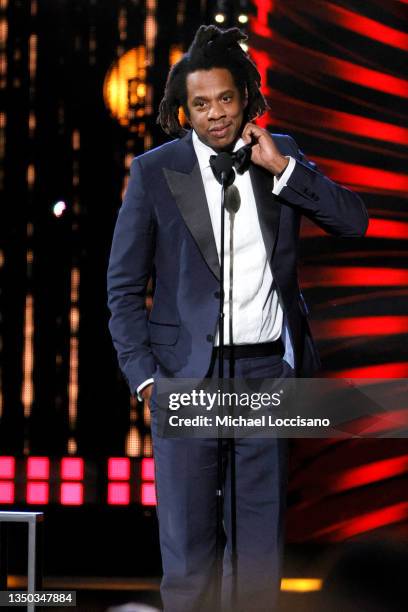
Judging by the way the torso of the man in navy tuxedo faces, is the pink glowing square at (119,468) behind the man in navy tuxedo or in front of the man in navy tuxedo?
behind

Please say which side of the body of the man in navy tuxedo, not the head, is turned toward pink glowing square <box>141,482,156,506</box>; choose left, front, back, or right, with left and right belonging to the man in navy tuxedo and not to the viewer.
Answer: back

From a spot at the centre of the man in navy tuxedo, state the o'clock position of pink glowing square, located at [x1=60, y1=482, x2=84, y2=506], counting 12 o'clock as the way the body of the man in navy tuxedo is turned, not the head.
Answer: The pink glowing square is roughly at 5 o'clock from the man in navy tuxedo.

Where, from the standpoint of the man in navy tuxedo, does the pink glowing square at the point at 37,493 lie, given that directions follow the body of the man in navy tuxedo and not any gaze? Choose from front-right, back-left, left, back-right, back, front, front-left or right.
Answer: back-right

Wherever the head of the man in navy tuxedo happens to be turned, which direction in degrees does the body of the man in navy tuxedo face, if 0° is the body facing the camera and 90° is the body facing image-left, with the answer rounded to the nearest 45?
approximately 0°

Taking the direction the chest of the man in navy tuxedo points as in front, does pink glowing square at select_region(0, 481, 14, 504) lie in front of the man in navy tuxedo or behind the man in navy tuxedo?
behind

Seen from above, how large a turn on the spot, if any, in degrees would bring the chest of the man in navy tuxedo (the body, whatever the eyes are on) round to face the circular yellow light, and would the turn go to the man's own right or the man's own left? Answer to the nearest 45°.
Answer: approximately 180°

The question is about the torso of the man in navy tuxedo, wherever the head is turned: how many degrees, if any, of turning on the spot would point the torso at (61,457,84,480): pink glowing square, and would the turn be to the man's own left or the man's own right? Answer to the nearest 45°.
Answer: approximately 135° to the man's own right
